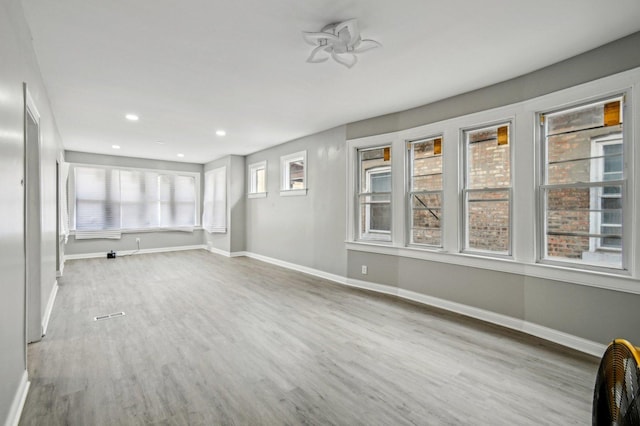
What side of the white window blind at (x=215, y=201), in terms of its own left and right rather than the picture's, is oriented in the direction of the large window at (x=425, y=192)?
left

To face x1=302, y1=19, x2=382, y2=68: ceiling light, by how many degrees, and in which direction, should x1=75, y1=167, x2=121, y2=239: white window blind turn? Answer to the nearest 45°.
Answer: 0° — it already faces it

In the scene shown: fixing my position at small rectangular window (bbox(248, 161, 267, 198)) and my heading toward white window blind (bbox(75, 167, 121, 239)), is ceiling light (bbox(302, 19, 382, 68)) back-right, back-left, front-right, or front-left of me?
back-left

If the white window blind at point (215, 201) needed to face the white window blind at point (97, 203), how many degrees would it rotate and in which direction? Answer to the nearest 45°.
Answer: approximately 45° to its right

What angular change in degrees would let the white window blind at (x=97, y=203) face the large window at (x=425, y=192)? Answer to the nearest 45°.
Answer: approximately 45° to its left

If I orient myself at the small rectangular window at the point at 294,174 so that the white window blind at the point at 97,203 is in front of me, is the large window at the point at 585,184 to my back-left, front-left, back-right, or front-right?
back-left

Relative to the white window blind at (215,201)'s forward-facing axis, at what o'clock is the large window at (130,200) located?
The large window is roughly at 2 o'clock from the white window blind.

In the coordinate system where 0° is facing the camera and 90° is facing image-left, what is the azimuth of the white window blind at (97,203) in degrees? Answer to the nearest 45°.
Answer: approximately 0°

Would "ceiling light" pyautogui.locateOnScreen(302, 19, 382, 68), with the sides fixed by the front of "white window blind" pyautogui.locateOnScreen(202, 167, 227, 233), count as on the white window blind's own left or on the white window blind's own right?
on the white window blind's own left

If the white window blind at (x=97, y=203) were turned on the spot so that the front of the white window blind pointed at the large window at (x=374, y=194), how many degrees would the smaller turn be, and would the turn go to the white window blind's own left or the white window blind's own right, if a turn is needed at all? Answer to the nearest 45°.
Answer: approximately 45° to the white window blind's own left

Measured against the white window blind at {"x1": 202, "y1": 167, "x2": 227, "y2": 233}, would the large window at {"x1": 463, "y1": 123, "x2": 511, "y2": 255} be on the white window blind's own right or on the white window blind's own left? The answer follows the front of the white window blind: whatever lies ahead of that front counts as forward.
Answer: on the white window blind's own left

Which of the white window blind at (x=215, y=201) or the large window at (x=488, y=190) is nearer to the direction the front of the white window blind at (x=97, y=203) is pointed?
the large window
